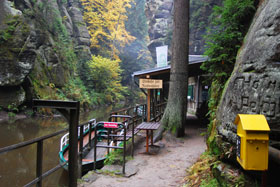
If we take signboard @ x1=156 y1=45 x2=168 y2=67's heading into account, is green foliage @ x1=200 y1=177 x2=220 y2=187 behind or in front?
in front

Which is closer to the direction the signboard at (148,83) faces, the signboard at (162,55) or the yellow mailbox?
the yellow mailbox

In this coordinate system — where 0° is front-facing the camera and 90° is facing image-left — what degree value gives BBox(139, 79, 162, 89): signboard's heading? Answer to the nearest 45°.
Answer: approximately 0°

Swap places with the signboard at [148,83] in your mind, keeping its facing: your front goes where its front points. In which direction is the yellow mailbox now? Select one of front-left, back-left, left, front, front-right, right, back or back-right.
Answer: front

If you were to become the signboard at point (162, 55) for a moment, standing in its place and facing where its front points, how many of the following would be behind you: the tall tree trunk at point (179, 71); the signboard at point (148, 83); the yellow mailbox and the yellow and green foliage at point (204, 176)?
0

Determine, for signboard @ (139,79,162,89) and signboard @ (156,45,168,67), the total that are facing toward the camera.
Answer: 2

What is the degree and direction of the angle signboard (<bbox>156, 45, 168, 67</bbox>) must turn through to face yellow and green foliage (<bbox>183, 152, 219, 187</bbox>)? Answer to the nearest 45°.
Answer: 0° — it already faces it

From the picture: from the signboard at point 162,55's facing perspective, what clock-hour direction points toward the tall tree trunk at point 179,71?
The tall tree trunk is roughly at 12 o'clock from the signboard.

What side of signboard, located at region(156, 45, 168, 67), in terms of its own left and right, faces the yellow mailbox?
front

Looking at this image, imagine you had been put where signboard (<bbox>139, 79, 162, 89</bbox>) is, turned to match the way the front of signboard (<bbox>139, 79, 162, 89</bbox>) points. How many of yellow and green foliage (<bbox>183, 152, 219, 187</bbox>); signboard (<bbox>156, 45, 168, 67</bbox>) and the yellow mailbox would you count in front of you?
2

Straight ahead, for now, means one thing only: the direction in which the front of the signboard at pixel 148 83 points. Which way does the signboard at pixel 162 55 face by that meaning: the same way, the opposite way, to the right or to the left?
the same way

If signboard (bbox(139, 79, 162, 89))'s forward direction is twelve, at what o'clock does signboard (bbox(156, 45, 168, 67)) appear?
signboard (bbox(156, 45, 168, 67)) is roughly at 6 o'clock from signboard (bbox(139, 79, 162, 89)).

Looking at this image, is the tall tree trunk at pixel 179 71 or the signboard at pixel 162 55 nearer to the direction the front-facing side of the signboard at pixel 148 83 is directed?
the tall tree trunk

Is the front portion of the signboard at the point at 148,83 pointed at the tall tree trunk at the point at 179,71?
no

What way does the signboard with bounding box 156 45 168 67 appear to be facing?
toward the camera
